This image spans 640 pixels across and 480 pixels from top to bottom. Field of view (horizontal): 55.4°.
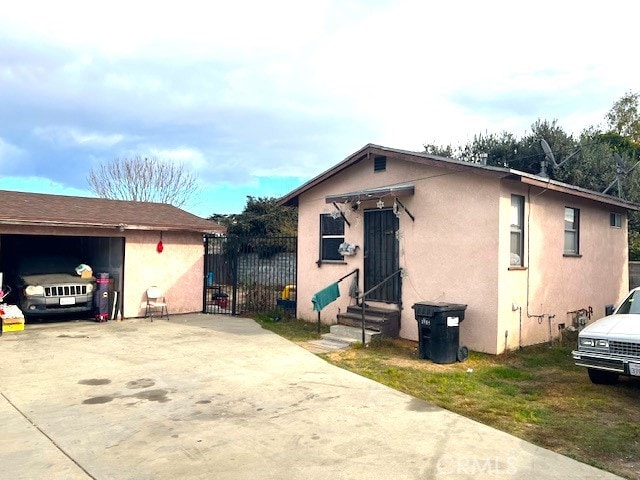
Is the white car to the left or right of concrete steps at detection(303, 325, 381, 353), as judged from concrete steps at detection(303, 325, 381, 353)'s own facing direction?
on its left

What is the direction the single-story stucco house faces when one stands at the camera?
facing the viewer and to the left of the viewer

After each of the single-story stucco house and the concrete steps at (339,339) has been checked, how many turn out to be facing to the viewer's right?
0

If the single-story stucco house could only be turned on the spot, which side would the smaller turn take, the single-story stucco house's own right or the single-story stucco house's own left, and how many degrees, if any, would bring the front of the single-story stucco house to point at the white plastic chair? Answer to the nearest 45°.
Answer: approximately 45° to the single-story stucco house's own right

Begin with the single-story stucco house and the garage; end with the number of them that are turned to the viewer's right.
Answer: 0

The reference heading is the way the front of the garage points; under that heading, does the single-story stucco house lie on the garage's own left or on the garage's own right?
on the garage's own left

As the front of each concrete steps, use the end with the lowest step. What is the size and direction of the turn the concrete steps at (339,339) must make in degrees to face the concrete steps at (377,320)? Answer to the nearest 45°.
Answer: approximately 180°

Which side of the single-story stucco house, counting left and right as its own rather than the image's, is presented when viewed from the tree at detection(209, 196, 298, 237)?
right

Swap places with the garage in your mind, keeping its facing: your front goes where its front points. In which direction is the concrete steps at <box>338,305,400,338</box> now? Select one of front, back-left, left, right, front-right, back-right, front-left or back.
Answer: front-left

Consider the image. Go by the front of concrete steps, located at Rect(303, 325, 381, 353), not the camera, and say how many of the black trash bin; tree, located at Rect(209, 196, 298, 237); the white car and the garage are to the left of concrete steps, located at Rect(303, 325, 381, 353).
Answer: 2

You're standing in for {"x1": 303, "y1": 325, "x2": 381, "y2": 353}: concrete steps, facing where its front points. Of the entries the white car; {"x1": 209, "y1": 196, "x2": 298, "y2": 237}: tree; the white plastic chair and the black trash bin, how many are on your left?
2

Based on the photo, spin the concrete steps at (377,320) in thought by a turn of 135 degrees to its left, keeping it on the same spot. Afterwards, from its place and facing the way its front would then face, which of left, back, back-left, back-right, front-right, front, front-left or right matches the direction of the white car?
front-right

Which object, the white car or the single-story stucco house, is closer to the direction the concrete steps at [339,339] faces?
the white car

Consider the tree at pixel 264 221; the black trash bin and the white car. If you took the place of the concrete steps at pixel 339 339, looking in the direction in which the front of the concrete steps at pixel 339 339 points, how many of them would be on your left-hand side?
2
